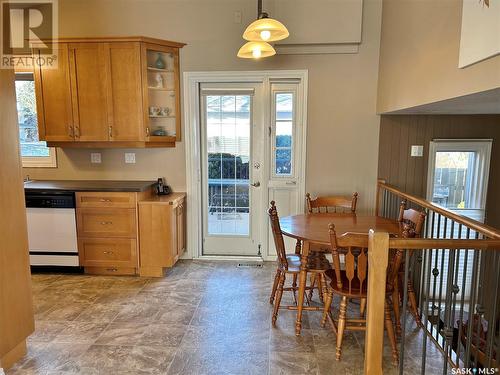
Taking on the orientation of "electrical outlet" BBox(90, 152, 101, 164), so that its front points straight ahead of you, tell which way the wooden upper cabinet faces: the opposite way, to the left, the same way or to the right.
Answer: the same way

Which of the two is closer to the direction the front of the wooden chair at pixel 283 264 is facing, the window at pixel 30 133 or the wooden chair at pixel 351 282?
the wooden chair

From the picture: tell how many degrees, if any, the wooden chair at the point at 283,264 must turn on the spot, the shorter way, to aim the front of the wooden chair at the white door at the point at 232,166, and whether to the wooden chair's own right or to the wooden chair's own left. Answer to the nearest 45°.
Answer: approximately 135° to the wooden chair's own left

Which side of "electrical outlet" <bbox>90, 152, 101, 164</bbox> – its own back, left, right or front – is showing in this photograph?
front

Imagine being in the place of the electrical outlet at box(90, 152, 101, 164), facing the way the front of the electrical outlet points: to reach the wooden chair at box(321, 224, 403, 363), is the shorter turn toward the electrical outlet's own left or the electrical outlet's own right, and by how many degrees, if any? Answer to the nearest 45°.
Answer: approximately 45° to the electrical outlet's own left

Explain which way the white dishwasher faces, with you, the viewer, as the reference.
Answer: facing the viewer

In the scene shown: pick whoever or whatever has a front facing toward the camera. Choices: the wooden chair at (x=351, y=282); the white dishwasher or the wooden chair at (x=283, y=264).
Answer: the white dishwasher

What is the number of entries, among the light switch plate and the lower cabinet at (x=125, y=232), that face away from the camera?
0

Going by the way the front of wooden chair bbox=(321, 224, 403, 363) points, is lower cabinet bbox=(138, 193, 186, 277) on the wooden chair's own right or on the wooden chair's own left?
on the wooden chair's own left

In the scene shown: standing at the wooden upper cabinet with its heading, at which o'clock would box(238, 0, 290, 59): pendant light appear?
The pendant light is roughly at 11 o'clock from the wooden upper cabinet.

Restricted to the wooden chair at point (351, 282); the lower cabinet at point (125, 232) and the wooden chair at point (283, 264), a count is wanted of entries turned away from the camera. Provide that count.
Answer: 1

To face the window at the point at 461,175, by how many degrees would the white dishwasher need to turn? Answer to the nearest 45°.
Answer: approximately 45° to its left

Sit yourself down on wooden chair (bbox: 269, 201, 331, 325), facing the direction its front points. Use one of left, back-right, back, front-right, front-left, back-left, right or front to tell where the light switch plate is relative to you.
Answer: front-left

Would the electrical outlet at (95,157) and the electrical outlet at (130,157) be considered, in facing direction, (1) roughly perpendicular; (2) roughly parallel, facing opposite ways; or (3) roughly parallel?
roughly parallel

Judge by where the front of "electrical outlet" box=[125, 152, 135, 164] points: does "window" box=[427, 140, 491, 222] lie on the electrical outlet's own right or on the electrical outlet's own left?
on the electrical outlet's own left

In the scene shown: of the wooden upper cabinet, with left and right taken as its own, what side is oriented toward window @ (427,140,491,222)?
left
